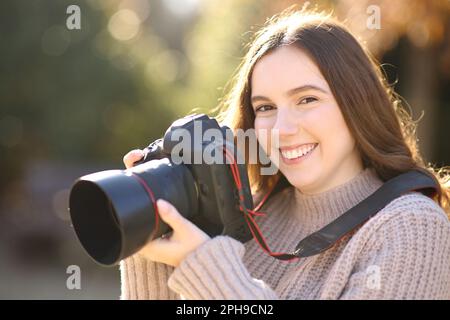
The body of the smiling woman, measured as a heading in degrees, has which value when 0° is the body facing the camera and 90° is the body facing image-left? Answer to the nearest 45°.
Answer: approximately 45°
